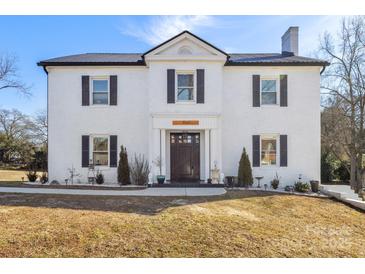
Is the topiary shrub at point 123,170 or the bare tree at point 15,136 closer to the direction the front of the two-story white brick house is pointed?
the topiary shrub

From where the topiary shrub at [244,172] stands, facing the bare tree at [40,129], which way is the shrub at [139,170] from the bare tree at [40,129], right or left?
left

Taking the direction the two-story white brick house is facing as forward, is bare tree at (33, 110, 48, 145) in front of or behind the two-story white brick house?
behind

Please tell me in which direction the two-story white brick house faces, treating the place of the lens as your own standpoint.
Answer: facing the viewer

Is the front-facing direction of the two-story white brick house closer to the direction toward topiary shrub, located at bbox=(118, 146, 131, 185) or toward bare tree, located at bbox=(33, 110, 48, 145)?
the topiary shrub

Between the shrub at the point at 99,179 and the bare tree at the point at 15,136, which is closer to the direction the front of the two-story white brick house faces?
the shrub

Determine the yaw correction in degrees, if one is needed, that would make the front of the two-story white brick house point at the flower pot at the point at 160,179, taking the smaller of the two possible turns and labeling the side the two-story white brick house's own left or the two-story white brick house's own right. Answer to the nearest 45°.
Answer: approximately 45° to the two-story white brick house's own right

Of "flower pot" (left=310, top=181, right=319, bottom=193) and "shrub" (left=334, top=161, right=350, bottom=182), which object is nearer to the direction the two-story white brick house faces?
the flower pot
